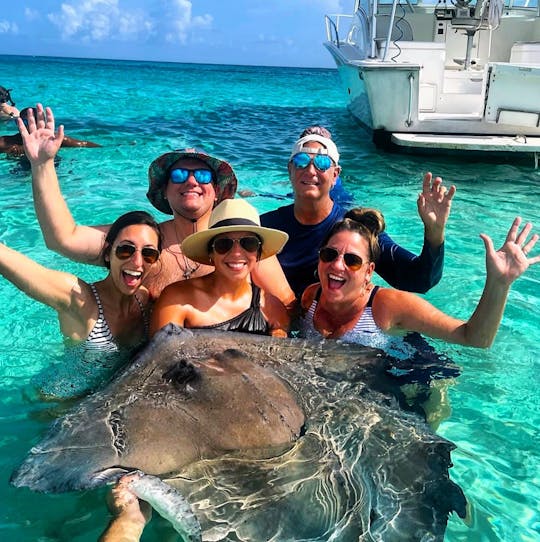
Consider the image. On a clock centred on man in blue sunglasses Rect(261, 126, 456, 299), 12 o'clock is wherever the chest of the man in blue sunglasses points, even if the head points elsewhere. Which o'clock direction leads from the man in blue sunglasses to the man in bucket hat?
The man in bucket hat is roughly at 2 o'clock from the man in blue sunglasses.

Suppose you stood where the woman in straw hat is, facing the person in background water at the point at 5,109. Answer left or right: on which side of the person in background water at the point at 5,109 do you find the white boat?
right

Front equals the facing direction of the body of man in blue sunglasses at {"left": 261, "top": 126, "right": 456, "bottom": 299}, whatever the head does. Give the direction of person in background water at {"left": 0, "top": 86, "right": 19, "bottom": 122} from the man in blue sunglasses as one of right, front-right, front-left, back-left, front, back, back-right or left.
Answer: back-right

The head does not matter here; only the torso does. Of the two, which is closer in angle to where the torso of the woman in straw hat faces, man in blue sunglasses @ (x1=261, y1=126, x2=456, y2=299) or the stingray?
the stingray

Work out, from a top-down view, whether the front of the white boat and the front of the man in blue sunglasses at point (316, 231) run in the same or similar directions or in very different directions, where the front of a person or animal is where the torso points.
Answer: very different directions

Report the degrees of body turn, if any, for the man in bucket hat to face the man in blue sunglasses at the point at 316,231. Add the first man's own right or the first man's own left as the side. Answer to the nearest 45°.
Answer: approximately 90° to the first man's own left

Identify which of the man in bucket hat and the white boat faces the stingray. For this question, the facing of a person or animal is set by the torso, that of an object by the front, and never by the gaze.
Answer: the man in bucket hat

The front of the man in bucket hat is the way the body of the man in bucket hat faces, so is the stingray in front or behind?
in front

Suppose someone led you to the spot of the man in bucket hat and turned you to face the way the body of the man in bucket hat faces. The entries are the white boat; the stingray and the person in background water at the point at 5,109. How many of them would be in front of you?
1

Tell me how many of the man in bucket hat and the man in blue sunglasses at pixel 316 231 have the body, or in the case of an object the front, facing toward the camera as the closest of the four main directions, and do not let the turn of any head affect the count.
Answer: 2
